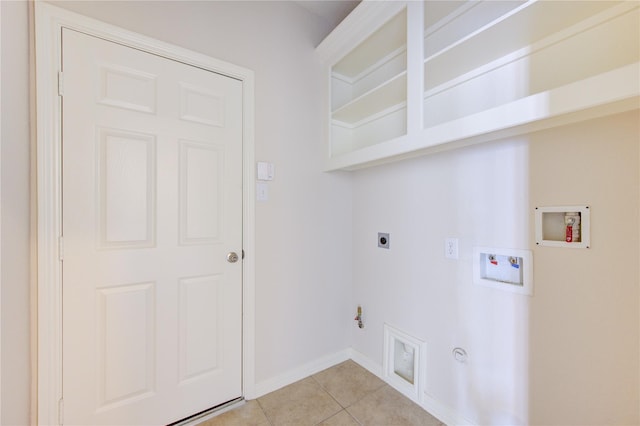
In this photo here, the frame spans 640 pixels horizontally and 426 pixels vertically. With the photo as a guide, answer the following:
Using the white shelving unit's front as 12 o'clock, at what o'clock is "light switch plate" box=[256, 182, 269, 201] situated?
The light switch plate is roughly at 1 o'clock from the white shelving unit.

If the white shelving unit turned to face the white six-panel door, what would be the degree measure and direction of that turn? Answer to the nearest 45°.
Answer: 0° — it already faces it

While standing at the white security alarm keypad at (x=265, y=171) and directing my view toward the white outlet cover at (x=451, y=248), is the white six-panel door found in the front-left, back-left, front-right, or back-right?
back-right

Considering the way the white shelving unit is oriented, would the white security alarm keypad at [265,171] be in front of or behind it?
in front

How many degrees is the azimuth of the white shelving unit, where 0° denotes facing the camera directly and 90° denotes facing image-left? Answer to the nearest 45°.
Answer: approximately 45°

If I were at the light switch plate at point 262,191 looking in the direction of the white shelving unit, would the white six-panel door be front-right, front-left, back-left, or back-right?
back-right
